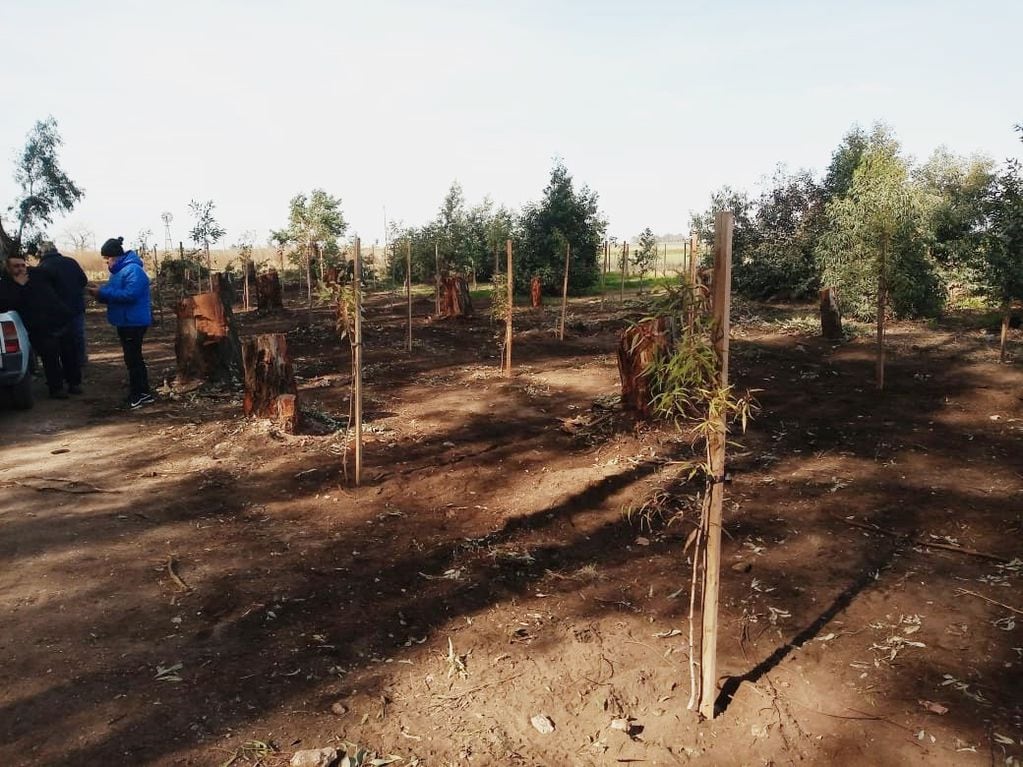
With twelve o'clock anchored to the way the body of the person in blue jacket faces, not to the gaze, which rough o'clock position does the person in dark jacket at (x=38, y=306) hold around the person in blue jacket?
The person in dark jacket is roughly at 1 o'clock from the person in blue jacket.

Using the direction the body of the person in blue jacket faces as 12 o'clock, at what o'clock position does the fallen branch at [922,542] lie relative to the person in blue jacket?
The fallen branch is roughly at 8 o'clock from the person in blue jacket.

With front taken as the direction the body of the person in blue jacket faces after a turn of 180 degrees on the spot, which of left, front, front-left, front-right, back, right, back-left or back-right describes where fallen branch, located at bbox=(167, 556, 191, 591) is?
right

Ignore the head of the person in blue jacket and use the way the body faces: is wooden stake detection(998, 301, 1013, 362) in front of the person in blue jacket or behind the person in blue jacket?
behind

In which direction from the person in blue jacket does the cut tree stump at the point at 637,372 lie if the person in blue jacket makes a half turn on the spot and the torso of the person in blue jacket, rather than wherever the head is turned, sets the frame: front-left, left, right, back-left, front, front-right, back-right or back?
front-right

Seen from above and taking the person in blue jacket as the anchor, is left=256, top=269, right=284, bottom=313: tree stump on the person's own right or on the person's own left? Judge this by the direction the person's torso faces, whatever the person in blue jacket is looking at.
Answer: on the person's own right

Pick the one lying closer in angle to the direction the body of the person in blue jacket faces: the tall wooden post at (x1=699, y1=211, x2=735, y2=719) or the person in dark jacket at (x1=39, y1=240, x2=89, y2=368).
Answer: the person in dark jacket

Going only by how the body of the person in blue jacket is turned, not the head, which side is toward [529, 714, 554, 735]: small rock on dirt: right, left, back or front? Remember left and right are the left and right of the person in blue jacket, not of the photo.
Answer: left

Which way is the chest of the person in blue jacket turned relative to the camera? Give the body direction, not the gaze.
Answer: to the viewer's left

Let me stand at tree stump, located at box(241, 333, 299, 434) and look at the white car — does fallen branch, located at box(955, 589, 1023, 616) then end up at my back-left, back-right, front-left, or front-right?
back-left

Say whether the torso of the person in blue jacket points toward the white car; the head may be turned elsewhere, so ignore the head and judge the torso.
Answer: yes

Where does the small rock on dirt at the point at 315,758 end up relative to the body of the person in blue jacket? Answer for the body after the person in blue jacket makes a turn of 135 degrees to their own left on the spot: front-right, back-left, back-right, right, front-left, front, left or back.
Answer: front-right

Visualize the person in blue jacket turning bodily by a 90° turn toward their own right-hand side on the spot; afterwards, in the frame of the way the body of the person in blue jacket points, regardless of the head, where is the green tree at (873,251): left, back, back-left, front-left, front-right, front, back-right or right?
right

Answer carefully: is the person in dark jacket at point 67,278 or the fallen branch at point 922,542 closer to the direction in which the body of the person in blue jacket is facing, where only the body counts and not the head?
the person in dark jacket

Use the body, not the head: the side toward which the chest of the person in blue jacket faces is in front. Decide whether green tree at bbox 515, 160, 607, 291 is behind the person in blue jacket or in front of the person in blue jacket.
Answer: behind
